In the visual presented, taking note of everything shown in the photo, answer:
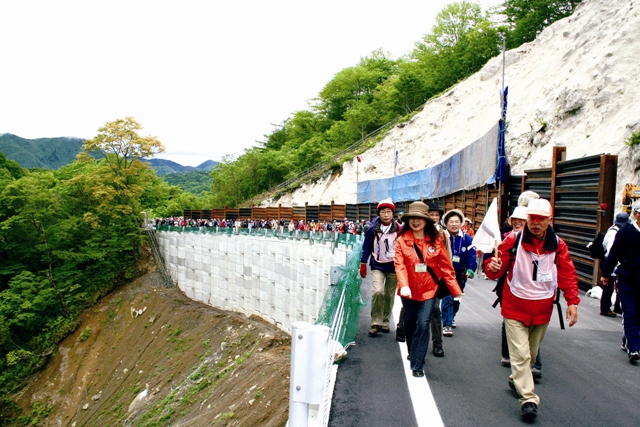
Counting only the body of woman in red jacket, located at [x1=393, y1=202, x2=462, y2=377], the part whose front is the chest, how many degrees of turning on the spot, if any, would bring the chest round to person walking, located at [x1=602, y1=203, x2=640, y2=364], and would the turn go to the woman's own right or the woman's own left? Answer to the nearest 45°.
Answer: approximately 135° to the woman's own left

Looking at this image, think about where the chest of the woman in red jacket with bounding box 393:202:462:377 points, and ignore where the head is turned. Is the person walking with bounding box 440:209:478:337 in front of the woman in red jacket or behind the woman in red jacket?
behind

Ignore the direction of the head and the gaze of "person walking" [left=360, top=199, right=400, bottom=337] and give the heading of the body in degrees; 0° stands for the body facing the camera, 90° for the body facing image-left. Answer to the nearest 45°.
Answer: approximately 0°

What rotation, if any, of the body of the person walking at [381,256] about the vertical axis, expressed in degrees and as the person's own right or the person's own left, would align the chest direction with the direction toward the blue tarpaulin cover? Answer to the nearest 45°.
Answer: approximately 180°
